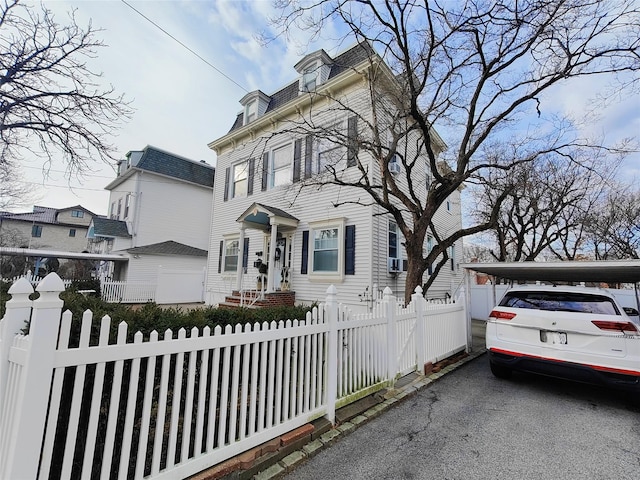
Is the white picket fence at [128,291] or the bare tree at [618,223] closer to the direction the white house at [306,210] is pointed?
the white picket fence

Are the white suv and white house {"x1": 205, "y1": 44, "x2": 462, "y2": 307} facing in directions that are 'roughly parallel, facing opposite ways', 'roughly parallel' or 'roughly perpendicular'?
roughly parallel, facing opposite ways

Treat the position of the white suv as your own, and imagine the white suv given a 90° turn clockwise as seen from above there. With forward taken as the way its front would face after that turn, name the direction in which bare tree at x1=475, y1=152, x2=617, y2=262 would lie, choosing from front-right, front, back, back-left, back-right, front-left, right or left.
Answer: left

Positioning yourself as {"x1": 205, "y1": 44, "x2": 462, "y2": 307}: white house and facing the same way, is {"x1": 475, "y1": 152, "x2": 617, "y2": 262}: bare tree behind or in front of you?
behind

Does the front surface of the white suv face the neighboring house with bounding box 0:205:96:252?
no

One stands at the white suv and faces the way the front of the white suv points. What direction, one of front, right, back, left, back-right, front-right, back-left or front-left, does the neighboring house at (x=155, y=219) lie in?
left

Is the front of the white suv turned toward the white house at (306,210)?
no

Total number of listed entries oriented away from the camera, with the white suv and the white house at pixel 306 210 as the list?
1

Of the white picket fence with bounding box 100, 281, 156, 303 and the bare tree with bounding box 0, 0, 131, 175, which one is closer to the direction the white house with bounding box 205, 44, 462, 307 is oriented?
the bare tree

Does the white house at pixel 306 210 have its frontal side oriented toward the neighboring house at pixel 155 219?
no

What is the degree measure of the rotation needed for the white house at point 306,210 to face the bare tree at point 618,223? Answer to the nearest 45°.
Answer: approximately 135° to its left

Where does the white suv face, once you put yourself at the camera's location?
facing away from the viewer

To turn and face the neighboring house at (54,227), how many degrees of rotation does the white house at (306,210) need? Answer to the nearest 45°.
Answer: approximately 90° to its right

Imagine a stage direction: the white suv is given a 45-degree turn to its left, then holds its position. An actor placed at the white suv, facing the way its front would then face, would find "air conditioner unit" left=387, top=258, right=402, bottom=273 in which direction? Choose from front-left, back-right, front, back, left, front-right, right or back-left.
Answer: front

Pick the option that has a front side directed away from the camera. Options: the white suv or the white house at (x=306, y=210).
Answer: the white suv
